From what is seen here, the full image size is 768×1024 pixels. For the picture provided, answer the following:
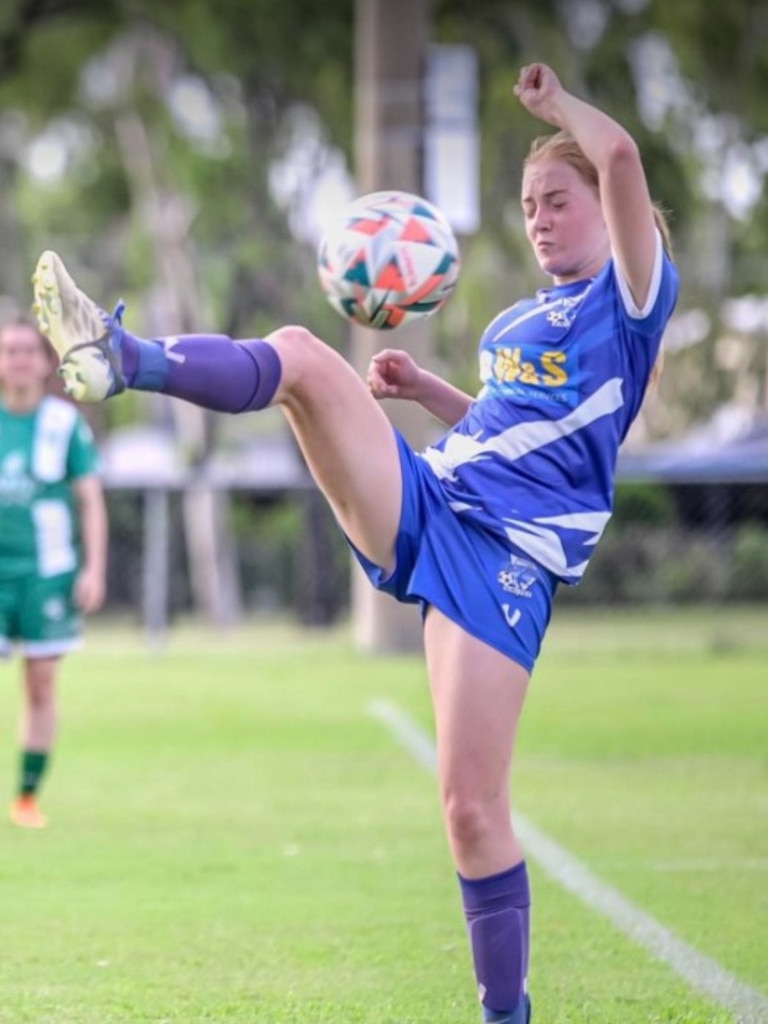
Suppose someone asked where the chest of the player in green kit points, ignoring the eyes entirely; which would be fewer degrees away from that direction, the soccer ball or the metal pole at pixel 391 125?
the soccer ball

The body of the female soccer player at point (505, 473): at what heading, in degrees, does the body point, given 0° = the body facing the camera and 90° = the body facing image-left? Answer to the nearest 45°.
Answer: approximately 45°

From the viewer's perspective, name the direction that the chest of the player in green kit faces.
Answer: toward the camera

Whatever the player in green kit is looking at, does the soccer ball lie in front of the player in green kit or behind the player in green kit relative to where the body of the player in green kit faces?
in front

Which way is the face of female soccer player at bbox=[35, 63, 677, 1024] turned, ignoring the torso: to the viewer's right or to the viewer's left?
to the viewer's left

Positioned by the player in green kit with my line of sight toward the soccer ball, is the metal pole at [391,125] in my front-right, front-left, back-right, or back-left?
back-left

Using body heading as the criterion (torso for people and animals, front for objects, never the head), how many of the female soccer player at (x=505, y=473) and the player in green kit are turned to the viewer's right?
0

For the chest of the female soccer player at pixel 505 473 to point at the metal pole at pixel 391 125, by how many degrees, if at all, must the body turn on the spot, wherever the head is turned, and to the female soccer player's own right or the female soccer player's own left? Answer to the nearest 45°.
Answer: approximately 135° to the female soccer player's own right

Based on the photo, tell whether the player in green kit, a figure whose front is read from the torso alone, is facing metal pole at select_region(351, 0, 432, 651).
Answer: no

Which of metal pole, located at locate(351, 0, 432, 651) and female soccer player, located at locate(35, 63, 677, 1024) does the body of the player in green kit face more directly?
the female soccer player
